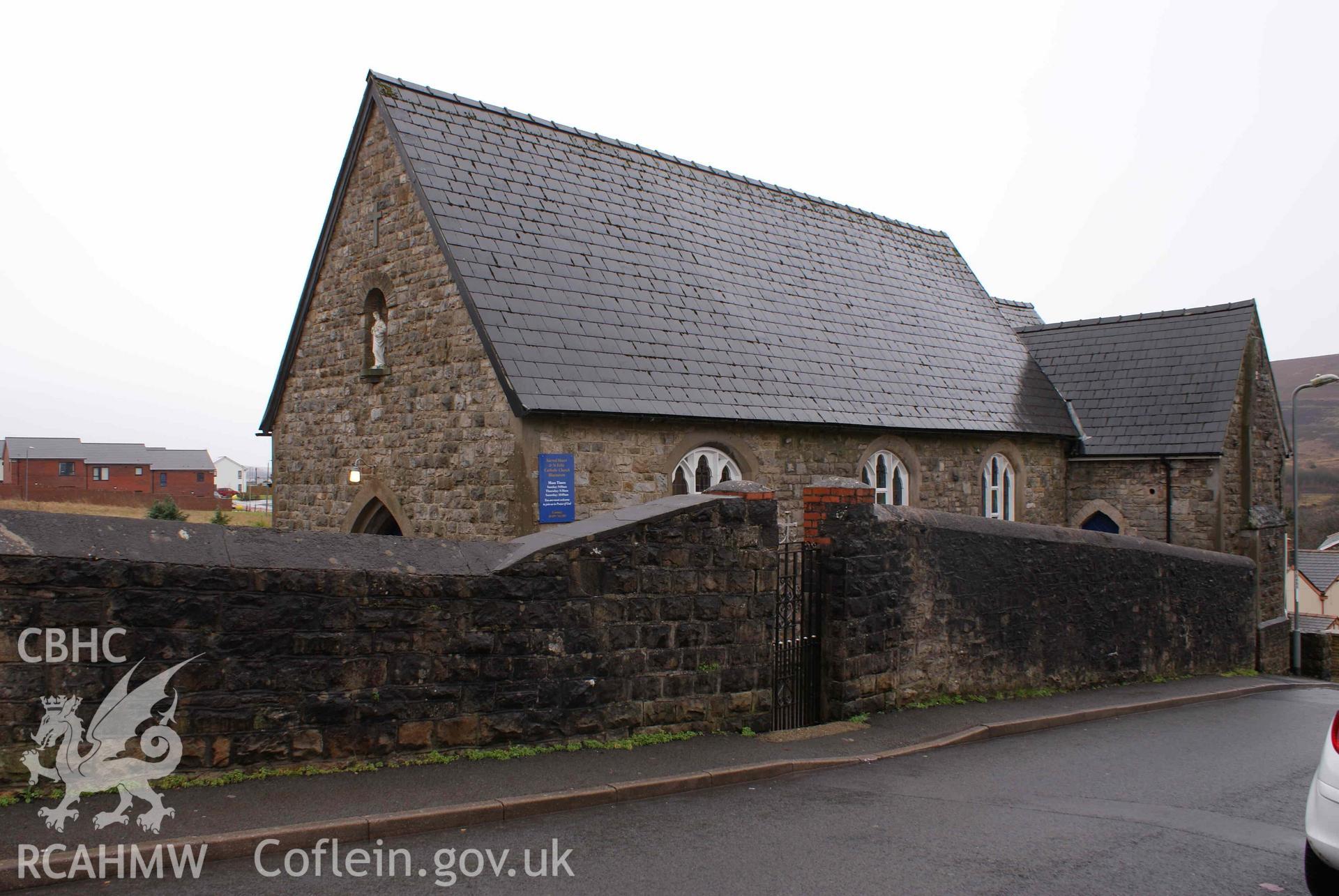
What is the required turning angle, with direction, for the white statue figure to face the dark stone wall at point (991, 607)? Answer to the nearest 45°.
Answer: approximately 90° to its left

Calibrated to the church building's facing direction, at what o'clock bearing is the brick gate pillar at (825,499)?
The brick gate pillar is roughly at 10 o'clock from the church building.

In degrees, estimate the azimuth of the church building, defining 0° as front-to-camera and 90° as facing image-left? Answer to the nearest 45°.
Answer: approximately 45°

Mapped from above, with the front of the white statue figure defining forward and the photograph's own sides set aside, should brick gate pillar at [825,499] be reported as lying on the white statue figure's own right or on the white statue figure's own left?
on the white statue figure's own left

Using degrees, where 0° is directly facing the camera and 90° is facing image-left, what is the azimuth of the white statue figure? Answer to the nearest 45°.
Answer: approximately 45°

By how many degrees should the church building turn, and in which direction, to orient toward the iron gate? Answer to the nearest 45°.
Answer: approximately 45° to its left

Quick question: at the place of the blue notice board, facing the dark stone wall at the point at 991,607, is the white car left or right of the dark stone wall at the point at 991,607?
right

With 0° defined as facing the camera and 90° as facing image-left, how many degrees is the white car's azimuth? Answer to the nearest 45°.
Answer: approximately 225°
